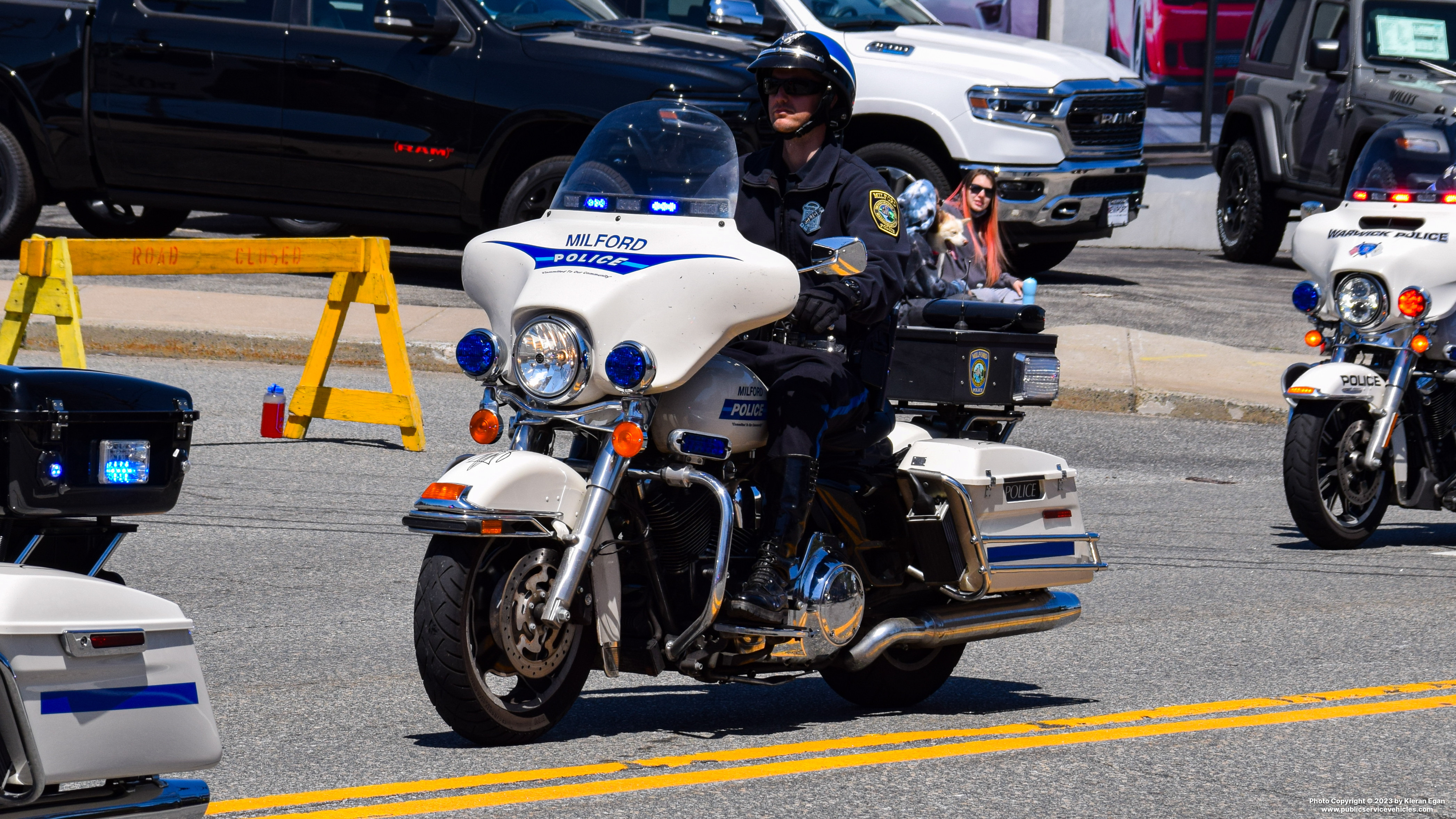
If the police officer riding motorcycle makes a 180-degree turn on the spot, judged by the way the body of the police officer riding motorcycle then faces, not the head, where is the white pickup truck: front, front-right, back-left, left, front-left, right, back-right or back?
front-left

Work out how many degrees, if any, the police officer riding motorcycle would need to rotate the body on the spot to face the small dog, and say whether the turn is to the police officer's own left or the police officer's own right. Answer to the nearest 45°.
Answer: approximately 135° to the police officer's own right

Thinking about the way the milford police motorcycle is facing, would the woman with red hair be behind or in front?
behind

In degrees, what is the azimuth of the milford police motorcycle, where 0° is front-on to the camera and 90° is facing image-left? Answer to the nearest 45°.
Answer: approximately 45°

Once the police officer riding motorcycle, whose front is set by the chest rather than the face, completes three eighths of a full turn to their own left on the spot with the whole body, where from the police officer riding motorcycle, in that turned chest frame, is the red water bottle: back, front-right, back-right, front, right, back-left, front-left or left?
back-left

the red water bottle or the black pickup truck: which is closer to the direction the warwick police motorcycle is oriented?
the red water bottle

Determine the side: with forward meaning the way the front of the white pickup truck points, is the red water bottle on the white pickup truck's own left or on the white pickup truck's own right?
on the white pickup truck's own right

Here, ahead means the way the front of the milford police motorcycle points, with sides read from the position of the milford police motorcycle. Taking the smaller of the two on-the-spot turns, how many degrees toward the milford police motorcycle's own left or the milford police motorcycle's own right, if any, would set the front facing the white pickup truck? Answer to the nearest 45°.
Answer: approximately 135° to the milford police motorcycle's own right

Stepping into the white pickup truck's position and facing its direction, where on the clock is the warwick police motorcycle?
The warwick police motorcycle is roughly at 1 o'clock from the white pickup truck.

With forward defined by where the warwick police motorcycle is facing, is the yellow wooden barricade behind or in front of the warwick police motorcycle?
in front

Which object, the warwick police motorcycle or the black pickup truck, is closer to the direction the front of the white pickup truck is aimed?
the warwick police motorcycle

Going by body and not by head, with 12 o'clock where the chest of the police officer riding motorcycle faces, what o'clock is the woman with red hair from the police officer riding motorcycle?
The woman with red hair is roughly at 5 o'clock from the police officer riding motorcycle.

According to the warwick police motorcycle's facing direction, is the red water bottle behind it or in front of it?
in front

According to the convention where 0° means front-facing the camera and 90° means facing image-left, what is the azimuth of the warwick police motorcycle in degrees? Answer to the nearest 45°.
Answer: approximately 45°

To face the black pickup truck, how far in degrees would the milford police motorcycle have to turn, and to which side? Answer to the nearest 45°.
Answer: approximately 135° to its right
